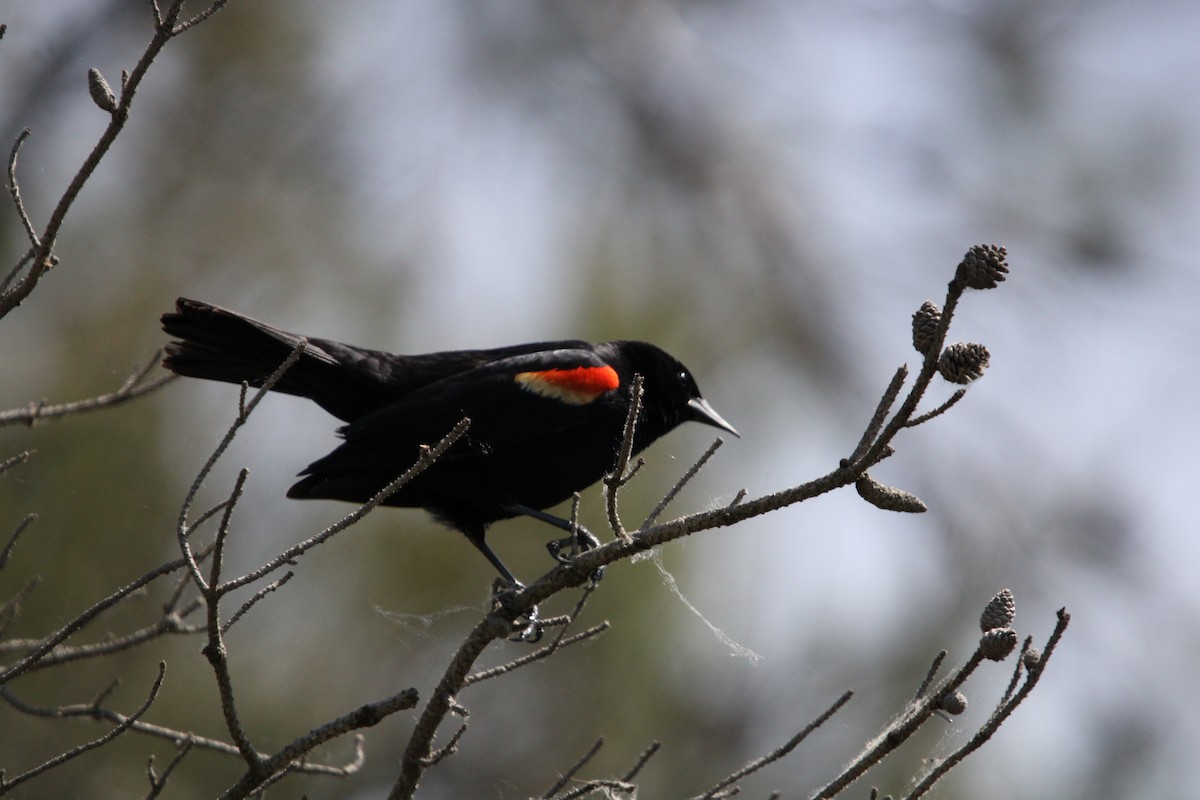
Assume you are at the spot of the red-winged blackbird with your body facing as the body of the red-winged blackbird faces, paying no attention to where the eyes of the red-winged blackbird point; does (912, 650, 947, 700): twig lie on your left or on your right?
on your right

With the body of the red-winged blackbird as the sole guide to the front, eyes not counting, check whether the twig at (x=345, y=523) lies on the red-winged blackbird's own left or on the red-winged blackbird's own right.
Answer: on the red-winged blackbird's own right

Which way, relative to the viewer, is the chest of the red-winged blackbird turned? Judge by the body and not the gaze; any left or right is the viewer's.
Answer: facing to the right of the viewer
